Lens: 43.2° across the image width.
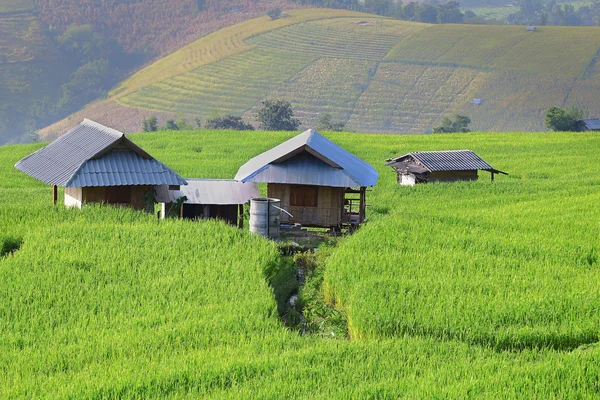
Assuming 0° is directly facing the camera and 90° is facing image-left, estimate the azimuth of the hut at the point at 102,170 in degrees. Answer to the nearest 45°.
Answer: approximately 0°

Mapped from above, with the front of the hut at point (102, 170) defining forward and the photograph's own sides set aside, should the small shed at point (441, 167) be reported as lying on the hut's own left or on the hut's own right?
on the hut's own left

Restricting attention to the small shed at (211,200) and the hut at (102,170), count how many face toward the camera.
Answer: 2

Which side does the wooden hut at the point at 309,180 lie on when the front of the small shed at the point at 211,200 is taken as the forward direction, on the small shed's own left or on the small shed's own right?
on the small shed's own left

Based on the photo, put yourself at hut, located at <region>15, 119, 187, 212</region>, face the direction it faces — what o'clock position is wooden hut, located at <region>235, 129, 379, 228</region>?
The wooden hut is roughly at 9 o'clock from the hut.

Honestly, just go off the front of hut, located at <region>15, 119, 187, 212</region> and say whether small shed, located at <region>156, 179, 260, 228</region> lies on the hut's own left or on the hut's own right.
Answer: on the hut's own left

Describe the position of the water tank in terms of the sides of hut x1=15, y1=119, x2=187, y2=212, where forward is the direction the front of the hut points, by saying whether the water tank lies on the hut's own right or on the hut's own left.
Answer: on the hut's own left

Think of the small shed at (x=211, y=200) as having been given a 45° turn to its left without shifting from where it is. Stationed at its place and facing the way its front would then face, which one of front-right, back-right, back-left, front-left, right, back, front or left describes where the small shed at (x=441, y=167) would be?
left
